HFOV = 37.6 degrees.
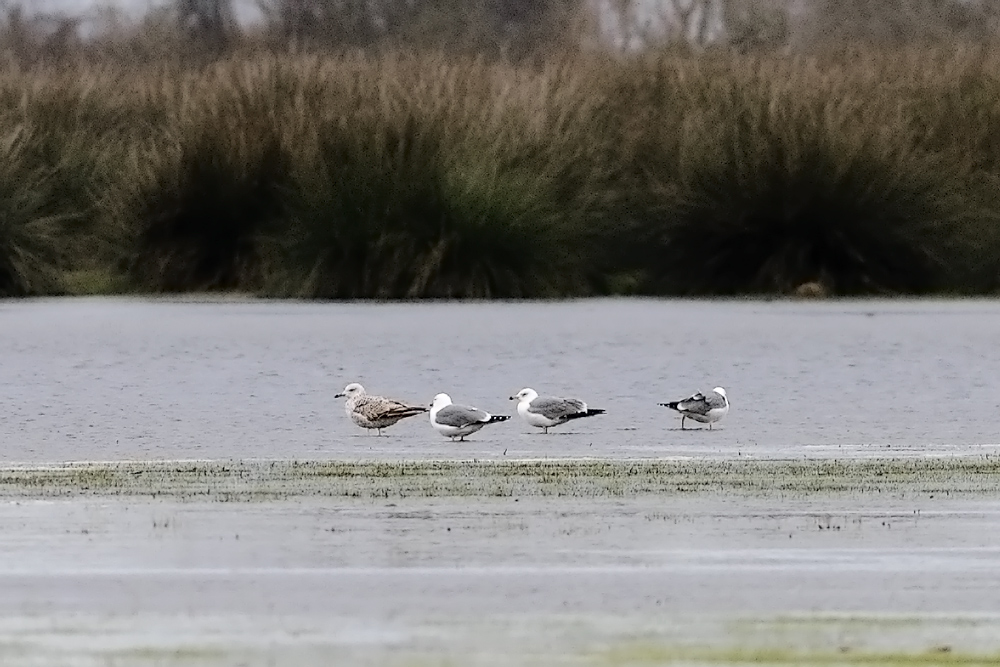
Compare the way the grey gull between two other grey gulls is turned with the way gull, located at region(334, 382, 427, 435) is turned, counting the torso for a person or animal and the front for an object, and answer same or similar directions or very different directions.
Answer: same or similar directions

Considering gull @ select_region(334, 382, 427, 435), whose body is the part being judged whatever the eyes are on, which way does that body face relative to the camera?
to the viewer's left

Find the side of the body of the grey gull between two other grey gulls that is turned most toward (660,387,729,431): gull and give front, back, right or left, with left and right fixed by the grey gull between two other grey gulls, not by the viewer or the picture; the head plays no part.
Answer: back

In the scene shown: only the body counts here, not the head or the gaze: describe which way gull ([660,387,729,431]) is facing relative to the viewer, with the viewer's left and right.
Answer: facing to the right of the viewer

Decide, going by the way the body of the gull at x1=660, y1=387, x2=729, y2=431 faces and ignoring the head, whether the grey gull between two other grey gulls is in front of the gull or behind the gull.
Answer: behind

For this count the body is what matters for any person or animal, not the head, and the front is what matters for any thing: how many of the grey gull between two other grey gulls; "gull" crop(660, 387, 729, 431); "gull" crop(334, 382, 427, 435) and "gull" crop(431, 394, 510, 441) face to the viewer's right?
1

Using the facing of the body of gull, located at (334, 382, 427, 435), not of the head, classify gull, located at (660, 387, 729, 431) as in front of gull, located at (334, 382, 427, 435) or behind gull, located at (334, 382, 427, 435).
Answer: behind

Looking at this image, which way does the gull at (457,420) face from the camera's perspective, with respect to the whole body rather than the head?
to the viewer's left

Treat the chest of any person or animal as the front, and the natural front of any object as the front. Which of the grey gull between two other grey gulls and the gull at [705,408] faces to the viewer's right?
the gull

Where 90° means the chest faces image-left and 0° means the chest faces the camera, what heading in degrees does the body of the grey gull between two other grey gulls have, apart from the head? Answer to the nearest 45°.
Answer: approximately 90°

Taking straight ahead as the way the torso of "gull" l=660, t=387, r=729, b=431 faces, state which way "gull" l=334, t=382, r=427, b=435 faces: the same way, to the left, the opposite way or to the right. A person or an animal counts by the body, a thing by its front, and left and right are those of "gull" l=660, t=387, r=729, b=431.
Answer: the opposite way
